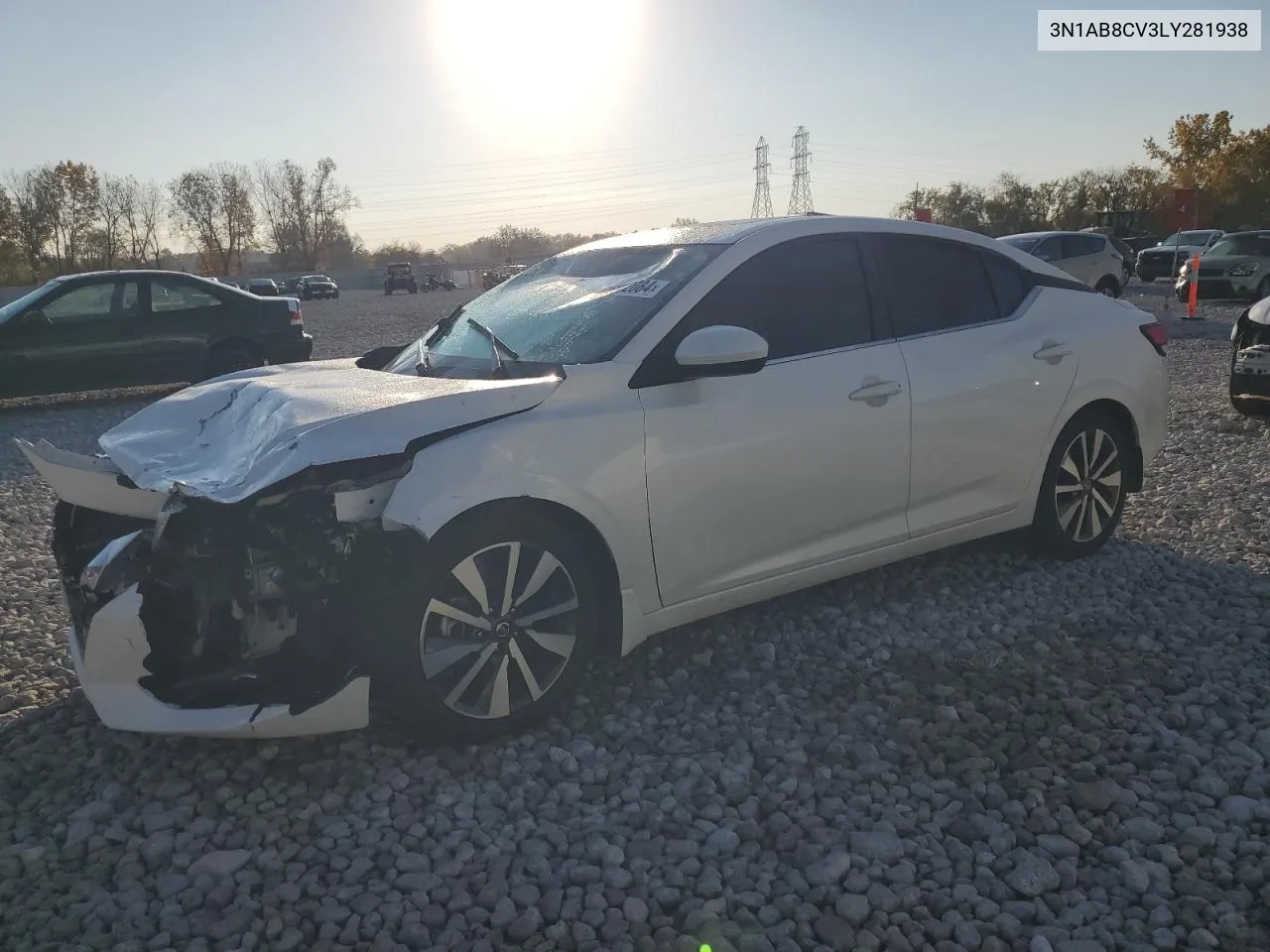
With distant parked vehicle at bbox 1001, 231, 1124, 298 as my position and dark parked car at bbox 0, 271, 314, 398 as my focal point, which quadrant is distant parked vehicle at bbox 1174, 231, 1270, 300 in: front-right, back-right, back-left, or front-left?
back-left

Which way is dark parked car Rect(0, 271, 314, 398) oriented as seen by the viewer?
to the viewer's left

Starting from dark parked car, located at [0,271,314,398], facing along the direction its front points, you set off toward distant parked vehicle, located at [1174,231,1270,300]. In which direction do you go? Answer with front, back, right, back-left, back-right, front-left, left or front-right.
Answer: back

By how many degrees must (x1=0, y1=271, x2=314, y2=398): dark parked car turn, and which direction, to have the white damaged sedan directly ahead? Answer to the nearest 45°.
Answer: approximately 90° to its left

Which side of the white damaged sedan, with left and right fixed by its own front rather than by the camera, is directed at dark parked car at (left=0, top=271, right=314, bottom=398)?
right

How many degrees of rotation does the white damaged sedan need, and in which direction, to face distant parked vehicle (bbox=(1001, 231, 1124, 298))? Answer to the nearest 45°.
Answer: approximately 180°

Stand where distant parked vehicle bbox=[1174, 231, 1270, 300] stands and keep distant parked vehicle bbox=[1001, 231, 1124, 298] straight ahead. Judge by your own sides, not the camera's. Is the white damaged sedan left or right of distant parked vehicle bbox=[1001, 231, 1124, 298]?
left

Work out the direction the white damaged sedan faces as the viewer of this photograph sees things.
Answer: facing the viewer and to the left of the viewer

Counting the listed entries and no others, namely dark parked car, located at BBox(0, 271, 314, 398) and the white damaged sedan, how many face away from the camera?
0

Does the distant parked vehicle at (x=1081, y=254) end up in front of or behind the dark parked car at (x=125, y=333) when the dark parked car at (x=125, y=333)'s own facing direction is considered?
behind
